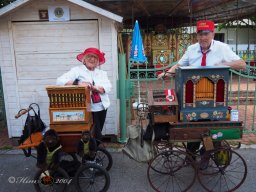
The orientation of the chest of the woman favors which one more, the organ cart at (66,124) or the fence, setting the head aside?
the organ cart

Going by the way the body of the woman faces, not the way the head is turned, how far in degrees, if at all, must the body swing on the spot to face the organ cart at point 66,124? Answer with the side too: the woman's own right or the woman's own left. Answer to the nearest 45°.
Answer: approximately 45° to the woman's own right

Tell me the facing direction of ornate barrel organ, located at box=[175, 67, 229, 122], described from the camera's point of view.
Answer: facing the viewer

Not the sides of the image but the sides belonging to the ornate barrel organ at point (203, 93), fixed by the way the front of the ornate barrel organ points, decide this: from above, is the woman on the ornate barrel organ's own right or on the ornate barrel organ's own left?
on the ornate barrel organ's own right

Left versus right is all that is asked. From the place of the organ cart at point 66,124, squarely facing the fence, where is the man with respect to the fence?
right

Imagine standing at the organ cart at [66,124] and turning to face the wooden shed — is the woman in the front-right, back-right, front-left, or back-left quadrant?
front-right

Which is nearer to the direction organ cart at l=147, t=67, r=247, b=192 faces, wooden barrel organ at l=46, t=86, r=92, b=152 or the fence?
the wooden barrel organ

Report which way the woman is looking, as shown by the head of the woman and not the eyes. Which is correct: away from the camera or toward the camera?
toward the camera

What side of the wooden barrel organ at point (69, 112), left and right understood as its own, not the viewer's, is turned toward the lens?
front

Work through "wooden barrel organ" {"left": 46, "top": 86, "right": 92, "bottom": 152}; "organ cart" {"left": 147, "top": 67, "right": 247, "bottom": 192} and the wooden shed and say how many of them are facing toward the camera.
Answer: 3

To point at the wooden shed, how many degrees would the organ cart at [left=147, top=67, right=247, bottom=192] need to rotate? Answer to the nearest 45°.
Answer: approximately 135° to its right

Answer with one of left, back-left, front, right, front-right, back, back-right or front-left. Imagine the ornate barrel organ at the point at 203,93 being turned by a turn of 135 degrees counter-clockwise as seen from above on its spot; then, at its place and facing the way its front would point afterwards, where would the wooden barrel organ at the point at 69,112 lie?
back-left

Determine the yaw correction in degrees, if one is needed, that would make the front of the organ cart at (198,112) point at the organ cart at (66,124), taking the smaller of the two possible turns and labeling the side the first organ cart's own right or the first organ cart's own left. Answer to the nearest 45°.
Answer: approximately 90° to the first organ cart's own right

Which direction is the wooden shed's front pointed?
toward the camera

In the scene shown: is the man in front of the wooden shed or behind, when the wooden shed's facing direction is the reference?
in front
